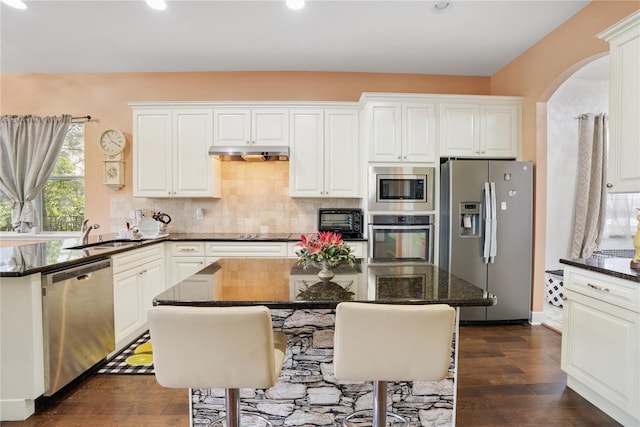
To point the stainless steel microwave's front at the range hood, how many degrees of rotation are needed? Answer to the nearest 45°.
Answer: approximately 90° to its right

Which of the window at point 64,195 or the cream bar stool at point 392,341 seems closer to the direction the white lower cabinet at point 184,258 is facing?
the cream bar stool

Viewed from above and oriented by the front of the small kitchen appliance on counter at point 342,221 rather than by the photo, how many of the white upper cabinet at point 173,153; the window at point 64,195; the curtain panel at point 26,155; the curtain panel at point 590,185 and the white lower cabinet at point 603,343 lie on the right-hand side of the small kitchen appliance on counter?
3

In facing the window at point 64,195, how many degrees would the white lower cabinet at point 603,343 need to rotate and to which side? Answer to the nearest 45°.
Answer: approximately 45° to its right

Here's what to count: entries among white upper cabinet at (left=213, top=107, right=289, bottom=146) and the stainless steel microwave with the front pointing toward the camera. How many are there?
2

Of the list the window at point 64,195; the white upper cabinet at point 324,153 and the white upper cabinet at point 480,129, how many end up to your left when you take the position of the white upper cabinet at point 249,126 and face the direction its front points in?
2

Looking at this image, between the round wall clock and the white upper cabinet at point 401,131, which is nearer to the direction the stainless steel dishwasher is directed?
the white upper cabinet
